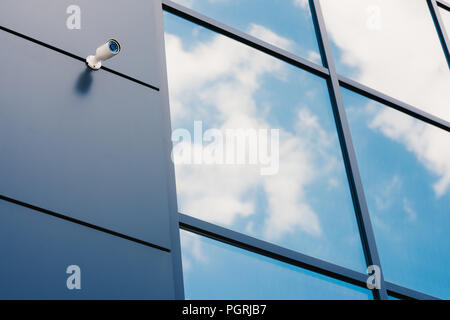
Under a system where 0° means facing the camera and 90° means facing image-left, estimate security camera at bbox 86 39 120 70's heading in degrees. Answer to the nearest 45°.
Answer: approximately 315°

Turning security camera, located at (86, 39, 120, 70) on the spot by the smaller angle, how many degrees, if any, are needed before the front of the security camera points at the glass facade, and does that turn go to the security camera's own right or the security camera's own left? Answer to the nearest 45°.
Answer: approximately 90° to the security camera's own left
